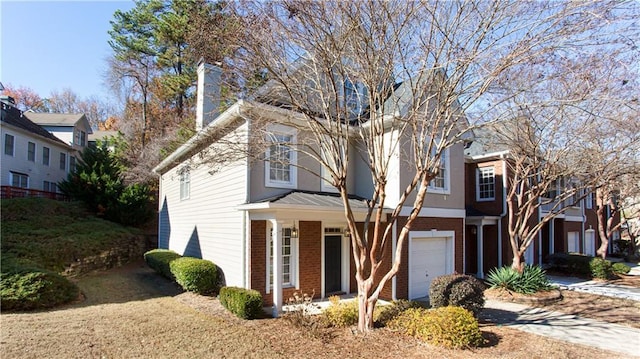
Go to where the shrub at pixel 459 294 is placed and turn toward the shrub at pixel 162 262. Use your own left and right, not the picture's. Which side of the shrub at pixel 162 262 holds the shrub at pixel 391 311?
left

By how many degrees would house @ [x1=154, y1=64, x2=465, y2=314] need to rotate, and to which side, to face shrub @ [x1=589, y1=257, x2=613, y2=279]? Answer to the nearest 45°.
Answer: approximately 90° to its left

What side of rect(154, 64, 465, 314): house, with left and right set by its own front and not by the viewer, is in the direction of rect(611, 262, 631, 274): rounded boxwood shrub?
left

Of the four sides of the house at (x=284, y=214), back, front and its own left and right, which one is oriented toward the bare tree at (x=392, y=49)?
front

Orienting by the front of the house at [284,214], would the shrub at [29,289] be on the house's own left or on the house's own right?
on the house's own right

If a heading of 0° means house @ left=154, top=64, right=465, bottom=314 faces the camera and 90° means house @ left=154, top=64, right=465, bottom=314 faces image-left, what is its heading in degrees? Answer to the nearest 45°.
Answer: approximately 315°

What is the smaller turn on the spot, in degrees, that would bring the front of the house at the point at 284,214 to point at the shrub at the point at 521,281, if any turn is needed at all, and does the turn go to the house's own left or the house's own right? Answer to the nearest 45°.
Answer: approximately 45° to the house's own left

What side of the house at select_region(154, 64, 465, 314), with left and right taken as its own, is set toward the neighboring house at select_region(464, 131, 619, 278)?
left

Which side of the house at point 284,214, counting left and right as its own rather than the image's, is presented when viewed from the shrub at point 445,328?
front
